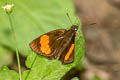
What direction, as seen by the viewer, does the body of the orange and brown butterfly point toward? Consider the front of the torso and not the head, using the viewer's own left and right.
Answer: facing away from the viewer and to the right of the viewer
